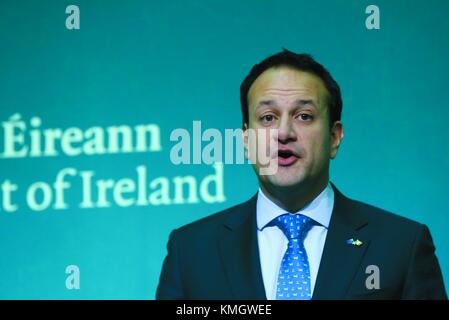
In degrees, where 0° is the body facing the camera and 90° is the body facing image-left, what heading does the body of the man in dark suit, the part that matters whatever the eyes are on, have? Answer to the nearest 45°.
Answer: approximately 0°
